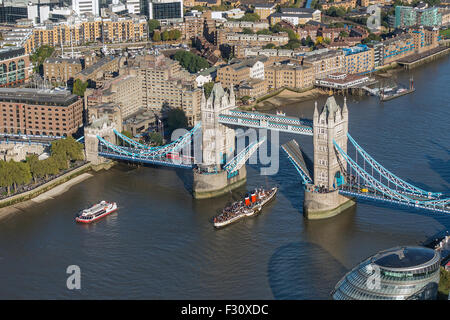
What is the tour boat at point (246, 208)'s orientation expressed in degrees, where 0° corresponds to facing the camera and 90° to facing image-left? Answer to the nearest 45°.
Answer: approximately 225°

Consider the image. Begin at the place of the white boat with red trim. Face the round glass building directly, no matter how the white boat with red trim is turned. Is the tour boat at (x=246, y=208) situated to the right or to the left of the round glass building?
left

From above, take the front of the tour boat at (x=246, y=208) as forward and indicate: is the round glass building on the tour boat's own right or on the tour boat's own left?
on the tour boat's own right

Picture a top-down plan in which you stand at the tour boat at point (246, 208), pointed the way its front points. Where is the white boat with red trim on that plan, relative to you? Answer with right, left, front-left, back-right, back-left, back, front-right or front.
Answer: back-left
